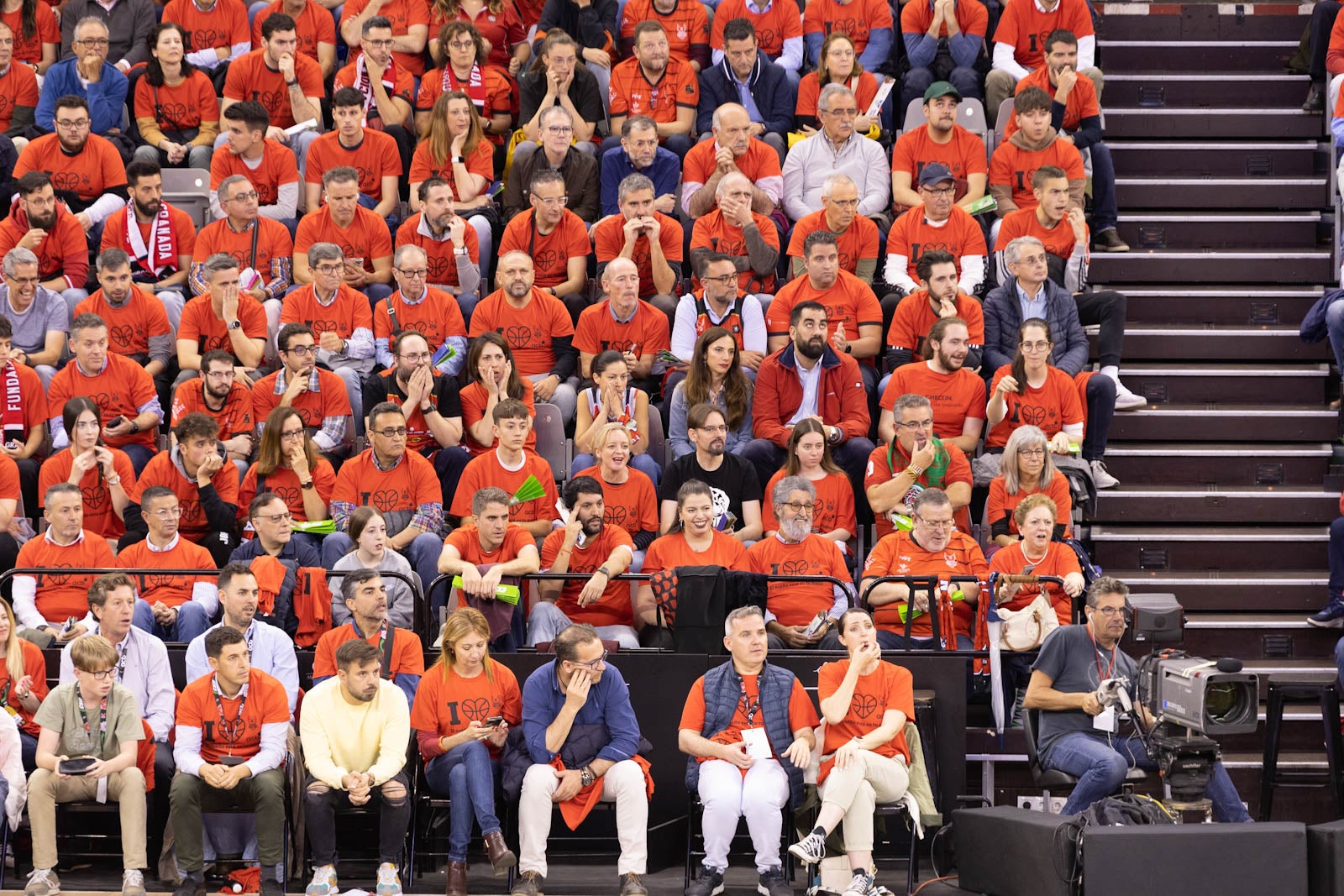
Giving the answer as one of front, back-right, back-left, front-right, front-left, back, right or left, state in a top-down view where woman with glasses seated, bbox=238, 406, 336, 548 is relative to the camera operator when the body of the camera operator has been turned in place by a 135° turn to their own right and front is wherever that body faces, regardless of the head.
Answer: front

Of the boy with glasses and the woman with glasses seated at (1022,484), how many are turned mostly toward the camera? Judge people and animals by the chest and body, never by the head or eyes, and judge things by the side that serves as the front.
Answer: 2

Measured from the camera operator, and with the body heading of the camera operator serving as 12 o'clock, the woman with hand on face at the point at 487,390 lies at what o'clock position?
The woman with hand on face is roughly at 5 o'clock from the camera operator.

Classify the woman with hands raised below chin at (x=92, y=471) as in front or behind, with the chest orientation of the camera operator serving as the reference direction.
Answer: behind

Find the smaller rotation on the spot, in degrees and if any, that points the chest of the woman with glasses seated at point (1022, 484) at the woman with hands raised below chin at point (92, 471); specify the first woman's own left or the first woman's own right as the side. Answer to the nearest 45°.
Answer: approximately 90° to the first woman's own right

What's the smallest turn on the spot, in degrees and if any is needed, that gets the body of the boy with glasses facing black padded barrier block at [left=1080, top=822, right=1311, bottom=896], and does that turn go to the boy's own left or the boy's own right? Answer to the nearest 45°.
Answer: approximately 45° to the boy's own left

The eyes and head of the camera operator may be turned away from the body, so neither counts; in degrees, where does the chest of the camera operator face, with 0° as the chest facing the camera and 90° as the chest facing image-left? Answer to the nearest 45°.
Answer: approximately 315°

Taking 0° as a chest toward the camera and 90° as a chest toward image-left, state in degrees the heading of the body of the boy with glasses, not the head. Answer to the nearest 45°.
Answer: approximately 0°

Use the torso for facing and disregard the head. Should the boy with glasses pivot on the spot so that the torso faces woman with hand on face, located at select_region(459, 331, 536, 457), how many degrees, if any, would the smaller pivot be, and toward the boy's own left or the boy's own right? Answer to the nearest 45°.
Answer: approximately 135° to the boy's own left

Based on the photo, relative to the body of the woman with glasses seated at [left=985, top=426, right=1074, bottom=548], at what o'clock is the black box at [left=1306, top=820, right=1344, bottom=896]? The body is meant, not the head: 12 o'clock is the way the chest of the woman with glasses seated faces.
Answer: The black box is roughly at 11 o'clock from the woman with glasses seated.

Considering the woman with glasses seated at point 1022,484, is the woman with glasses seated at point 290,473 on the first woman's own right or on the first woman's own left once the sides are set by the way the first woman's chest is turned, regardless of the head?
on the first woman's own right

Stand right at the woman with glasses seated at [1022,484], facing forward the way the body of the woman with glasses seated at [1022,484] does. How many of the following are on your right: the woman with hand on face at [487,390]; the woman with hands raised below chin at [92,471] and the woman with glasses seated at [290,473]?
3
